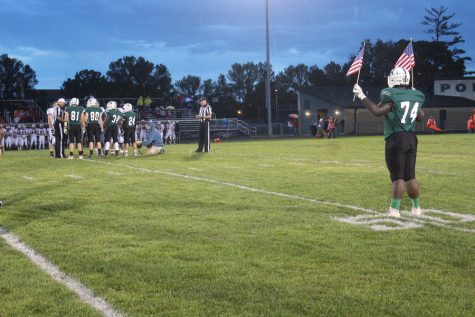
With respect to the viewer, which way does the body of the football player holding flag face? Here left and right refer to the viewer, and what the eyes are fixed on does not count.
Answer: facing away from the viewer and to the left of the viewer

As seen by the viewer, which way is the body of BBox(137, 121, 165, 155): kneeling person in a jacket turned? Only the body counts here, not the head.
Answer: to the viewer's left

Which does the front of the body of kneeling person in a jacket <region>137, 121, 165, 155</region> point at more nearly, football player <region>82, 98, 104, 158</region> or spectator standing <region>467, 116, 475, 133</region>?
the football player

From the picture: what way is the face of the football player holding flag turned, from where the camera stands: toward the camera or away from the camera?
away from the camera

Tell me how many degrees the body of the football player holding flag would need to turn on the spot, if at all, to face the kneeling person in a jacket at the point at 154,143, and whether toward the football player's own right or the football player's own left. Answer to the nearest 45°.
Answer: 0° — they already face them

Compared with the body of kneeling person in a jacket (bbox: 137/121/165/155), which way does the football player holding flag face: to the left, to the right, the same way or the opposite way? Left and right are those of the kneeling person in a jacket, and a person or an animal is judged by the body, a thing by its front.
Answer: to the right
